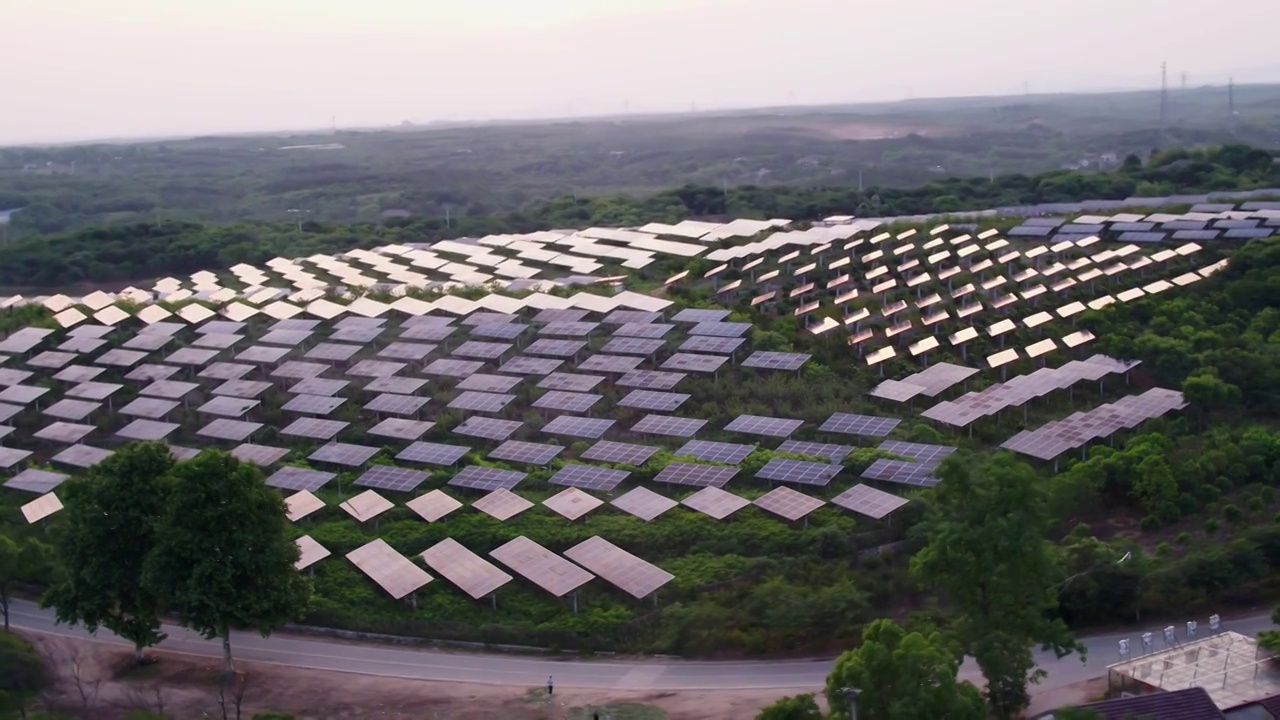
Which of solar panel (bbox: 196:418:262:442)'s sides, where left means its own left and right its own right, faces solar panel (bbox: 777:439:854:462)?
left

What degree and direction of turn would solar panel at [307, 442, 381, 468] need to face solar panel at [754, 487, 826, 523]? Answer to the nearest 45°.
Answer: approximately 90° to its left

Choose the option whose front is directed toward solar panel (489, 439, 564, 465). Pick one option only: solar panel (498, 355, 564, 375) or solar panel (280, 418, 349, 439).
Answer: solar panel (498, 355, 564, 375)

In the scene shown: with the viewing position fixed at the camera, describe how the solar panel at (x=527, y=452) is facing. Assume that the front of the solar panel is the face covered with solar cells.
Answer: facing the viewer and to the left of the viewer

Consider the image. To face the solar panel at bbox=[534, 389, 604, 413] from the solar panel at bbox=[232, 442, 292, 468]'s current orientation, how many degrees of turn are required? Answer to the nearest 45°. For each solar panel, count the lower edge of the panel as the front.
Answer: approximately 135° to its left

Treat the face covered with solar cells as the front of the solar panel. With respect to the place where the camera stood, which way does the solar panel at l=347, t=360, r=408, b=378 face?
facing the viewer

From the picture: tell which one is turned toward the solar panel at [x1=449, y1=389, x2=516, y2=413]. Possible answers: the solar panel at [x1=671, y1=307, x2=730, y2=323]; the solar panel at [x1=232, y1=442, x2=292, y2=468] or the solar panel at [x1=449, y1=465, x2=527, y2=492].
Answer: the solar panel at [x1=671, y1=307, x2=730, y2=323]

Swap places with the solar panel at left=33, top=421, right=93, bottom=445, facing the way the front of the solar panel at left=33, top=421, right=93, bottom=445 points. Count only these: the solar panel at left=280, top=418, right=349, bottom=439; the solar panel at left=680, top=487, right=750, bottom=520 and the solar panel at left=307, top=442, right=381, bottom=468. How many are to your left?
3

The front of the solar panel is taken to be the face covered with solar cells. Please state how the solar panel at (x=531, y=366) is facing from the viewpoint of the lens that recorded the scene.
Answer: facing the viewer

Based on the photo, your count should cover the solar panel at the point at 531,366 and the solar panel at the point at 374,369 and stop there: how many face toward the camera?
2
